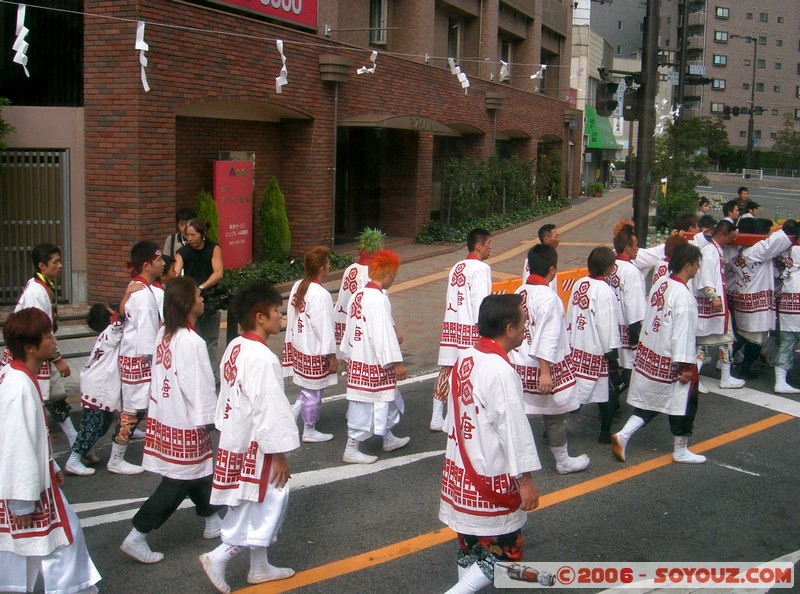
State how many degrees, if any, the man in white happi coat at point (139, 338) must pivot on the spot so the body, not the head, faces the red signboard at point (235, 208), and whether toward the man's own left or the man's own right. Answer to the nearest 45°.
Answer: approximately 90° to the man's own left

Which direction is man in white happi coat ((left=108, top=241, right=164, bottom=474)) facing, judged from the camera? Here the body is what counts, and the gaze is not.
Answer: to the viewer's right

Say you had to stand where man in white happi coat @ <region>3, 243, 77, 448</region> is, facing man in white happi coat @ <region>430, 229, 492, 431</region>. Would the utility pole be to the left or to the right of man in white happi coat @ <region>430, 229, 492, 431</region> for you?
left

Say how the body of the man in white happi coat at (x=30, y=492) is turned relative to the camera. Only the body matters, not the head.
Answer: to the viewer's right

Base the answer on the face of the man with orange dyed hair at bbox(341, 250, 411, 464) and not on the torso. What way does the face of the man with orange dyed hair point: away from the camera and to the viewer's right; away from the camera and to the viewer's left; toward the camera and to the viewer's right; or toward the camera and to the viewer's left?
away from the camera and to the viewer's right
